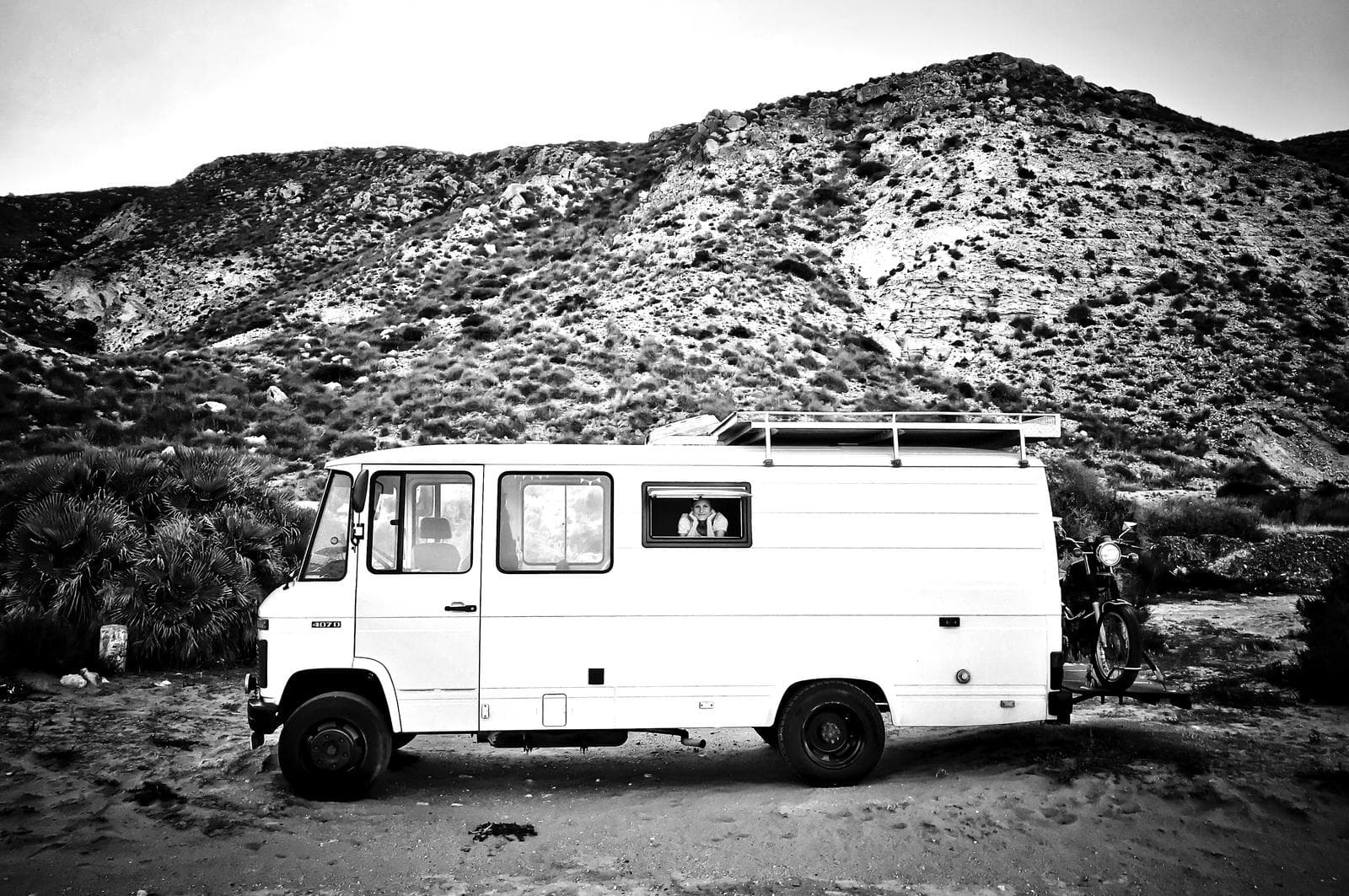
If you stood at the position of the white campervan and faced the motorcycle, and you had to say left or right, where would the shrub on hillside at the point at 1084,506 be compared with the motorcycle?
left

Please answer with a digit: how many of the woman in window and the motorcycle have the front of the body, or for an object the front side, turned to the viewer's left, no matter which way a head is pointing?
0

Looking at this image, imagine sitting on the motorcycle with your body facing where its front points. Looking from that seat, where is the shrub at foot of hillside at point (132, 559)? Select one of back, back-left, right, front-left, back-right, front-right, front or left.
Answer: back-right

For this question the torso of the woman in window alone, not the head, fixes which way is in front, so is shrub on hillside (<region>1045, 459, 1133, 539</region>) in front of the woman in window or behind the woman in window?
behind

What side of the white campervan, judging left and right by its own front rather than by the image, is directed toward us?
left

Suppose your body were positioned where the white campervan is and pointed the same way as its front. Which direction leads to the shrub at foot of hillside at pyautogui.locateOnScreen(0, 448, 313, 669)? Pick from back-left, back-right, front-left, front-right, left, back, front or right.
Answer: front-right

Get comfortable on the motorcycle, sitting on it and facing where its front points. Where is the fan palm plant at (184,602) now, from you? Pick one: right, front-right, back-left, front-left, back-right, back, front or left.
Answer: back-right

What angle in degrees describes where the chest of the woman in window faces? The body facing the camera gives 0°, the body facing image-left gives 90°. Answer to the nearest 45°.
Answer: approximately 0°

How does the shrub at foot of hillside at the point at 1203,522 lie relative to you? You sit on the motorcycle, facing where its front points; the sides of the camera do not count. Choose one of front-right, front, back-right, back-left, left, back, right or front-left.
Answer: back-left

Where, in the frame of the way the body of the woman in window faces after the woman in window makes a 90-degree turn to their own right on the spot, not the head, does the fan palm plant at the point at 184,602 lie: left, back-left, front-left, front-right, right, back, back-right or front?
front-right

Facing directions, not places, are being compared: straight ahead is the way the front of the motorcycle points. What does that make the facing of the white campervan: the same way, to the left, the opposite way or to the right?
to the right

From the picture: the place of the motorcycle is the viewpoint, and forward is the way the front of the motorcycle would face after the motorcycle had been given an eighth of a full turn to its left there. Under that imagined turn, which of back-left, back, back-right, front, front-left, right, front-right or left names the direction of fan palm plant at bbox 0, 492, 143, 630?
back

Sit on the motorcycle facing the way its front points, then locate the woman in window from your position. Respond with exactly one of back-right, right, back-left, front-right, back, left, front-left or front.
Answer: right
